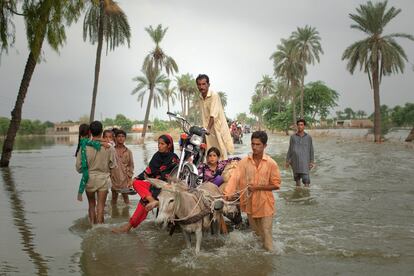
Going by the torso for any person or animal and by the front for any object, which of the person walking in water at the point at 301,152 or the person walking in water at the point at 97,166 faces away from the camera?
the person walking in water at the point at 97,166

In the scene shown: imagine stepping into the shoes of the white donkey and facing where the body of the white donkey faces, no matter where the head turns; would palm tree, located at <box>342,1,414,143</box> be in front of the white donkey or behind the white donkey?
behind

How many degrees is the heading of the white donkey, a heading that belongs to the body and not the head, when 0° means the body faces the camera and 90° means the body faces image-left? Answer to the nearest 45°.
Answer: approximately 45°

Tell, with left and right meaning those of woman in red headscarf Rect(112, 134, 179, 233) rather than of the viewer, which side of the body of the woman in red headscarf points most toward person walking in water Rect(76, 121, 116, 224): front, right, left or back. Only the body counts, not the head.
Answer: right

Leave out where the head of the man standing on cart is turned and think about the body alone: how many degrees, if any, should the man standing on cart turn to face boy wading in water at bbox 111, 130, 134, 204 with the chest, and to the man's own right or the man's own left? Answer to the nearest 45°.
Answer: approximately 90° to the man's own right

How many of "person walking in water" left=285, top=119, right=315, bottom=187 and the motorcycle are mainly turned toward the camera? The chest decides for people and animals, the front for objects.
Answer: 2

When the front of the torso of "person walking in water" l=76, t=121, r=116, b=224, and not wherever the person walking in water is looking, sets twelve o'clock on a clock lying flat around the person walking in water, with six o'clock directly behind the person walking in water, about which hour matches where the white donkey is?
The white donkey is roughly at 5 o'clock from the person walking in water.

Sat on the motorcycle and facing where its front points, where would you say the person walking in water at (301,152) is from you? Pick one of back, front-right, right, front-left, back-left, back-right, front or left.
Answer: back-left

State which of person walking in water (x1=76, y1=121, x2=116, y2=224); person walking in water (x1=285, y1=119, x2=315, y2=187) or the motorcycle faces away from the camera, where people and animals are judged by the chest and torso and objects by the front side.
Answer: person walking in water (x1=76, y1=121, x2=116, y2=224)

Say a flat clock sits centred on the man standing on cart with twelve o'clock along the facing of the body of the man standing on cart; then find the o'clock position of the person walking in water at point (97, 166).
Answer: The person walking in water is roughly at 1 o'clock from the man standing on cart.

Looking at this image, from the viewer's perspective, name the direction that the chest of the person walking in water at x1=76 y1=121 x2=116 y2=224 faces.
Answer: away from the camera

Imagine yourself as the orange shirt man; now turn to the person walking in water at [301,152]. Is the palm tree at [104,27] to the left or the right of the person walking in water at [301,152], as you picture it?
left

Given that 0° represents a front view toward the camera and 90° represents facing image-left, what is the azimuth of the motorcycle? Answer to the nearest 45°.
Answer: approximately 0°
